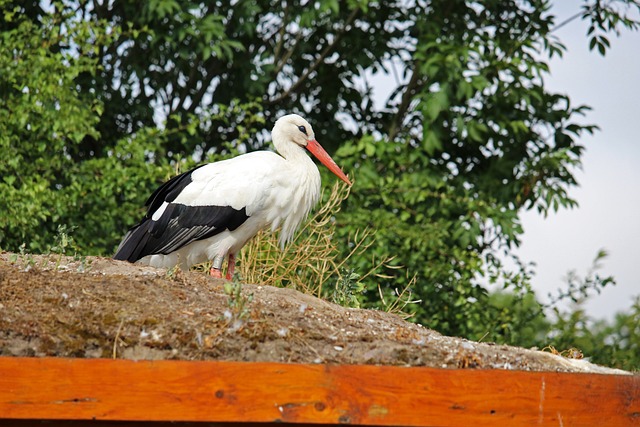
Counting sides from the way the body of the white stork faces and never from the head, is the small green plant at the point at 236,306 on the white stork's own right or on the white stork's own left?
on the white stork's own right

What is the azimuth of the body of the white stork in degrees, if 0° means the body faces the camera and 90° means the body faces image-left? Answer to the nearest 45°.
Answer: approximately 270°
